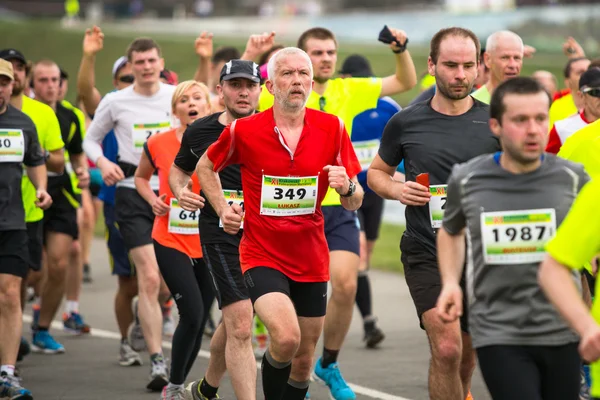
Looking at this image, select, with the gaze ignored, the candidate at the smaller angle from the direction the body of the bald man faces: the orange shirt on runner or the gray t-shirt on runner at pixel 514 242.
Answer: the gray t-shirt on runner

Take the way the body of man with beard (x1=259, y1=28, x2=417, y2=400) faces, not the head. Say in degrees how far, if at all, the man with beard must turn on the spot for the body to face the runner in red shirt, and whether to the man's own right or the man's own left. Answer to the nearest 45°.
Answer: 0° — they already face them

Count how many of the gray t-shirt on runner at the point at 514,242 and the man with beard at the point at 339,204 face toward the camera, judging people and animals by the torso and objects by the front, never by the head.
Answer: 2

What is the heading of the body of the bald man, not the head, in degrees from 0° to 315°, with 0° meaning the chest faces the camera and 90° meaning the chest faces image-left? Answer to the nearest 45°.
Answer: approximately 315°

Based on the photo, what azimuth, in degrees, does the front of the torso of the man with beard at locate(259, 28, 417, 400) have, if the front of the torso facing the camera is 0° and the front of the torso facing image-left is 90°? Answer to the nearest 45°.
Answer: approximately 0°

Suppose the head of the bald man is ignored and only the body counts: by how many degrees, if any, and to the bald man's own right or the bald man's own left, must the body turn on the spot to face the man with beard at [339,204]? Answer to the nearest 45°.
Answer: approximately 135° to the bald man's own right

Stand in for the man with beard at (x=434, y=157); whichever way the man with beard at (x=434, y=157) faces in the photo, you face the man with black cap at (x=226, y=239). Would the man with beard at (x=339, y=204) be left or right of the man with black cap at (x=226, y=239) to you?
right

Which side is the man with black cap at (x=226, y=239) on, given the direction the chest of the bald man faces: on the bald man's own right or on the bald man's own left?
on the bald man's own right
